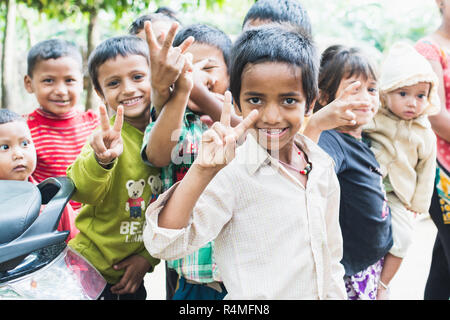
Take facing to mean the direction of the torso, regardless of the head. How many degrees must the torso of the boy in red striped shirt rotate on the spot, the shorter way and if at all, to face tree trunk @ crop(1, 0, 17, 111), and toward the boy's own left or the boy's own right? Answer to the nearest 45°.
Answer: approximately 180°

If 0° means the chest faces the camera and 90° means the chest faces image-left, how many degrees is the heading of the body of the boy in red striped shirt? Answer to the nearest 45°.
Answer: approximately 0°

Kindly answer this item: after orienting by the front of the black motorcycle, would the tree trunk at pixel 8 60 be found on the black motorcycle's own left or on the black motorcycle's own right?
on the black motorcycle's own right

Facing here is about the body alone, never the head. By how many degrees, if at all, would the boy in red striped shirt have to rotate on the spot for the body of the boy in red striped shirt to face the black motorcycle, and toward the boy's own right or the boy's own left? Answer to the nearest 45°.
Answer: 0° — they already face it

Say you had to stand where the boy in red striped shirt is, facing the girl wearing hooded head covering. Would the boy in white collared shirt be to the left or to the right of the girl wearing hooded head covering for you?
right

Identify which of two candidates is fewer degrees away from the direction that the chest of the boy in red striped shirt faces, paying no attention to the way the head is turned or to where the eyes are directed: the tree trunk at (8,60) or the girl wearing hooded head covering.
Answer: the girl wearing hooded head covering
